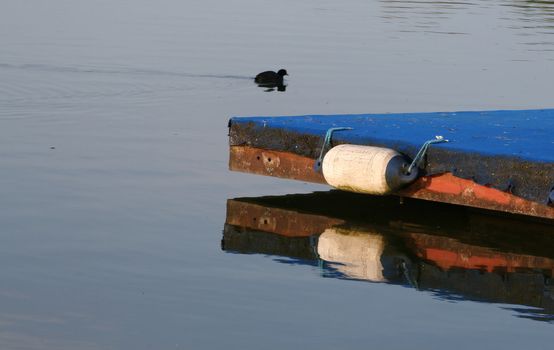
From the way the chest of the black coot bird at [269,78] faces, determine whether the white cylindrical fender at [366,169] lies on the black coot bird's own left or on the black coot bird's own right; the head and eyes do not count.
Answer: on the black coot bird's own right

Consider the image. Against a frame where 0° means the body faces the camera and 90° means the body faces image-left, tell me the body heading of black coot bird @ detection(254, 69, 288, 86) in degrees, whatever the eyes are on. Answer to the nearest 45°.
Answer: approximately 270°

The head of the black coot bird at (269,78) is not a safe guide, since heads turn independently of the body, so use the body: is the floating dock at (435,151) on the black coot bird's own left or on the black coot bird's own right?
on the black coot bird's own right
